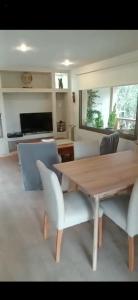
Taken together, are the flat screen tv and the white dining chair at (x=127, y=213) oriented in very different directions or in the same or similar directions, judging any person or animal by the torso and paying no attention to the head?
very different directions

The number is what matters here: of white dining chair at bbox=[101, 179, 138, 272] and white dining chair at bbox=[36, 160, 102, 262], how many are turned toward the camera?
0

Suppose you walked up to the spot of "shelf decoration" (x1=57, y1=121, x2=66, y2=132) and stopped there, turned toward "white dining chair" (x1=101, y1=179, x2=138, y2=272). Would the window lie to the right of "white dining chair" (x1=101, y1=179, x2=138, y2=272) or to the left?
left

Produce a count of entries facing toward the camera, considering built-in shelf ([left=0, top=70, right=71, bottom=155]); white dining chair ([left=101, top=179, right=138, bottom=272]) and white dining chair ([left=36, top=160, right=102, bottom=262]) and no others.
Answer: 1

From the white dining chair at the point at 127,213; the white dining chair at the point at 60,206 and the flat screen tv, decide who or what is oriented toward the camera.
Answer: the flat screen tv

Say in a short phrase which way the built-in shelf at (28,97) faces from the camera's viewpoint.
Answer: facing the viewer

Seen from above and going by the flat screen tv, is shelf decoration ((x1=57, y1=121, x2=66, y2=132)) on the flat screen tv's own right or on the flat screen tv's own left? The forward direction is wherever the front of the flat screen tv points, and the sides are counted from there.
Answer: on the flat screen tv's own left

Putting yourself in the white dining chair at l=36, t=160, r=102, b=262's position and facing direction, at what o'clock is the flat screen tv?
The flat screen tv is roughly at 10 o'clock from the white dining chair.

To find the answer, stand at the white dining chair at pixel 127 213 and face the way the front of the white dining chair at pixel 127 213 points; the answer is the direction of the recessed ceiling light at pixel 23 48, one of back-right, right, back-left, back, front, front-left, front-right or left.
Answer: front

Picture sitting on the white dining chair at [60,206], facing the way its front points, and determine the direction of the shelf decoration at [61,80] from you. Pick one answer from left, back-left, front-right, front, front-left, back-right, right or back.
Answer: front-left

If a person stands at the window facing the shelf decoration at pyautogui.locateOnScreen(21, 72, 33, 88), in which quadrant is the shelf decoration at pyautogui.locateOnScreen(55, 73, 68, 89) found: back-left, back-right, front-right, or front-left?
front-right

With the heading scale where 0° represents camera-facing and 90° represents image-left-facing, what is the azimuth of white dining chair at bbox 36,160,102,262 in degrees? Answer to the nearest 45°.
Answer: approximately 225°

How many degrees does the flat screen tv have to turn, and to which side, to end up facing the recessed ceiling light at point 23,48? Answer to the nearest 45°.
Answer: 0° — it already faces it

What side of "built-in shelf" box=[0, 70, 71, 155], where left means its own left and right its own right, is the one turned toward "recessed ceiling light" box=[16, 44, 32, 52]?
front

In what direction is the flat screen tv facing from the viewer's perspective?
toward the camera

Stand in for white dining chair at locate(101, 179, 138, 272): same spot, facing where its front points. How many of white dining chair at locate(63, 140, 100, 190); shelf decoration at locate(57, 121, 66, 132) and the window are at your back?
0

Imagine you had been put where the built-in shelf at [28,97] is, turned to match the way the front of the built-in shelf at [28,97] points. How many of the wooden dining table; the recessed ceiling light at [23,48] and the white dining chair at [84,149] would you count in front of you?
3

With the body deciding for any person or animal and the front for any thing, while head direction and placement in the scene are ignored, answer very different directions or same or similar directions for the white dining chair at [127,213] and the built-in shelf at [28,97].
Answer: very different directions
